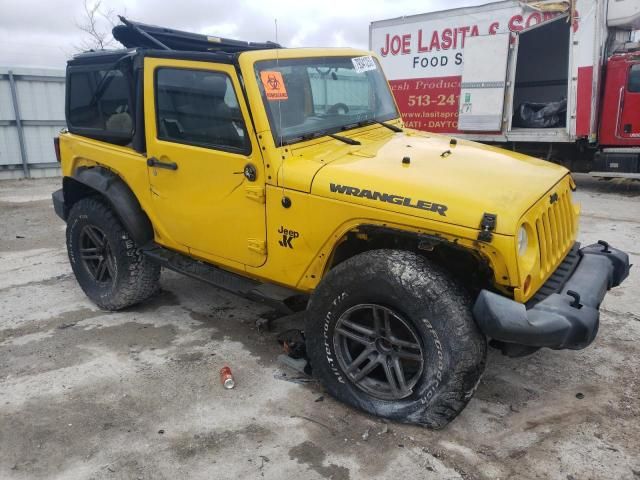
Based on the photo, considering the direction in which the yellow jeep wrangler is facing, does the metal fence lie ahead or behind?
behind

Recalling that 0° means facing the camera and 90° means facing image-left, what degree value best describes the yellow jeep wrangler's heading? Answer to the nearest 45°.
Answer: approximately 315°

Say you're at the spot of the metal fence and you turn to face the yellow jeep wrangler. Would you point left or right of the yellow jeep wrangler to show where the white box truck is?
left

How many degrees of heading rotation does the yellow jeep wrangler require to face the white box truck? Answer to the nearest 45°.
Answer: approximately 90° to its left
